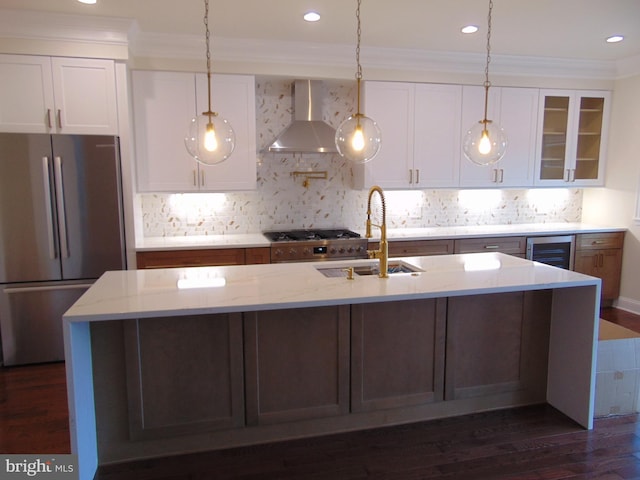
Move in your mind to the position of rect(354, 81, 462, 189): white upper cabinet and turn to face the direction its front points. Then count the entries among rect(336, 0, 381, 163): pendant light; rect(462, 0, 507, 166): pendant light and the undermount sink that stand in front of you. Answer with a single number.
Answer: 3

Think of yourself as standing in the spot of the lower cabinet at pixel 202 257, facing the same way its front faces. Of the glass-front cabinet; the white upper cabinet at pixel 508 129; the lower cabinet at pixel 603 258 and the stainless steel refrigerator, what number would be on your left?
3

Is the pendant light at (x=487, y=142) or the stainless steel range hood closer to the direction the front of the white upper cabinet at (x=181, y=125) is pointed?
the pendant light

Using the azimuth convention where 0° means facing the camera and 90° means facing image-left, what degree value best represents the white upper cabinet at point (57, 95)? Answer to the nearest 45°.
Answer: approximately 0°

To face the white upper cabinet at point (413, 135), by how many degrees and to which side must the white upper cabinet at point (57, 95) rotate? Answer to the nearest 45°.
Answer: approximately 90° to its left

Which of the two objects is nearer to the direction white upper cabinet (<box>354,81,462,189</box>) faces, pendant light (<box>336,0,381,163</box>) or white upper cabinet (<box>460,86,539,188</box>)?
the pendant light

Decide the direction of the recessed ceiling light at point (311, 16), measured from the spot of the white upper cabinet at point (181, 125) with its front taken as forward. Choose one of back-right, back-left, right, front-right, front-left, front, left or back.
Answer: front-left
